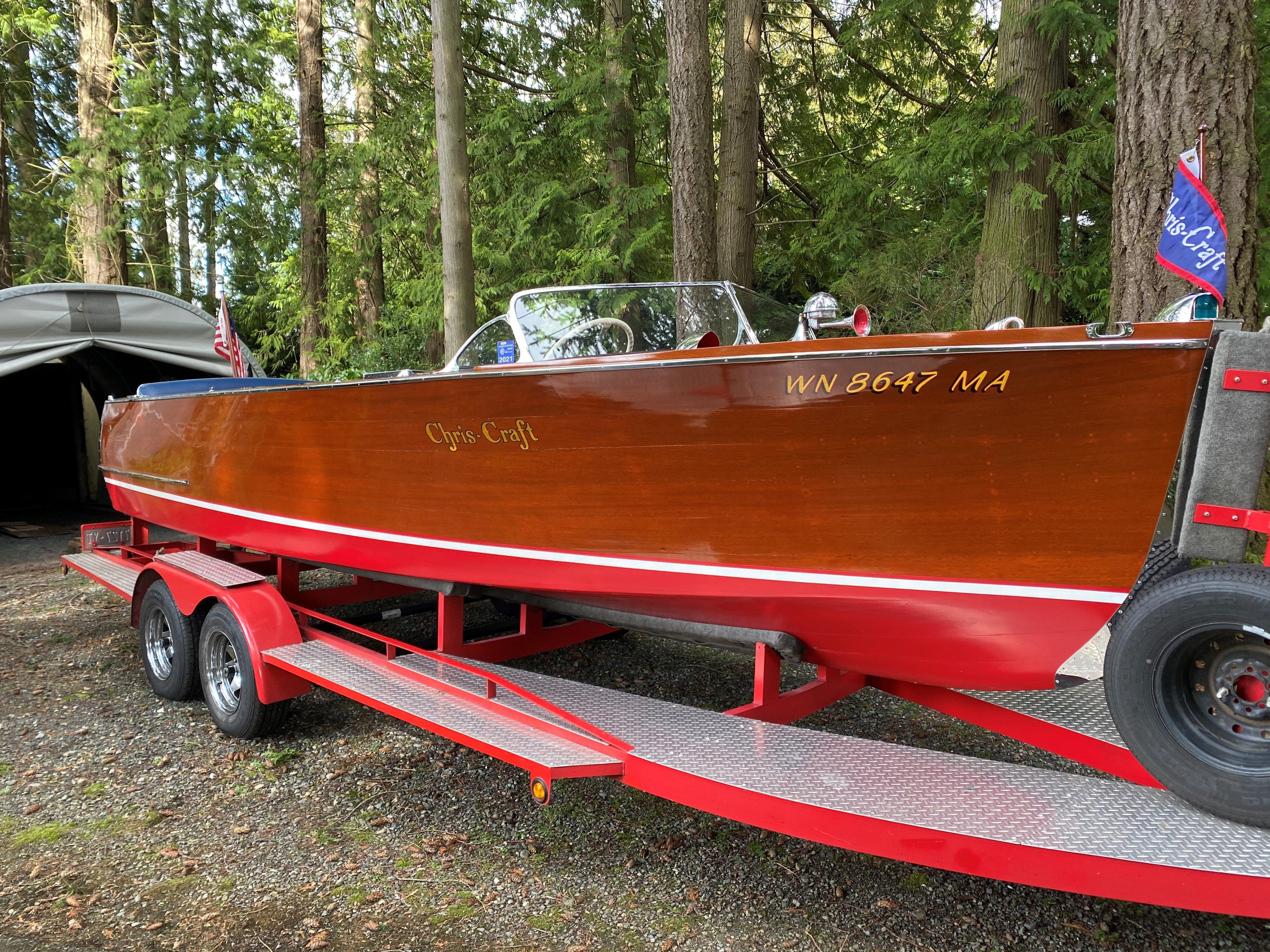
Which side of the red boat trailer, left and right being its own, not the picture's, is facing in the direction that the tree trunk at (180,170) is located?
back

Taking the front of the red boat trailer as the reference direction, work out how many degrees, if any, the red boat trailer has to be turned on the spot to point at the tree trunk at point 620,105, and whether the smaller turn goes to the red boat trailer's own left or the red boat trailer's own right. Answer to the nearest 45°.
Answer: approximately 135° to the red boat trailer's own left

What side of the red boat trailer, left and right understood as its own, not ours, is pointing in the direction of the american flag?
back

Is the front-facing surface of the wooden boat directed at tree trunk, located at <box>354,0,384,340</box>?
no

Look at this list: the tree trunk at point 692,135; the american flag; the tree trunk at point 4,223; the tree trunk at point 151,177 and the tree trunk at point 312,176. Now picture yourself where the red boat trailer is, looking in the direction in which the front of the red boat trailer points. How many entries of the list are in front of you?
0

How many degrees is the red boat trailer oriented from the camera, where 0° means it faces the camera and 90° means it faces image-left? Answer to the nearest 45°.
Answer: approximately 315°

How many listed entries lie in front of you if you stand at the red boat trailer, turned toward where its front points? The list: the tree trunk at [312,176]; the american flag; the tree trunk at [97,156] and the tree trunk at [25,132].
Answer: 0

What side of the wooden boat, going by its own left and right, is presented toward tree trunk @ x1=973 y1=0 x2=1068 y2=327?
left

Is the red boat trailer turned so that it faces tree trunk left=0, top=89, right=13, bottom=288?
no

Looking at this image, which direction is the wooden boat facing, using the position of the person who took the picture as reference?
facing the viewer and to the right of the viewer

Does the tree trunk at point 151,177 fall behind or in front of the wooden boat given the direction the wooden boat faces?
behind

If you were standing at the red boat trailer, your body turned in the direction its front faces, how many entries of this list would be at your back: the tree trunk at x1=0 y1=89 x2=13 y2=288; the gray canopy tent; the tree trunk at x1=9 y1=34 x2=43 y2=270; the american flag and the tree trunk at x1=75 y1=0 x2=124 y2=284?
5

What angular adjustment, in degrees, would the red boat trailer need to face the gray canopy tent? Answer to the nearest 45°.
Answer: approximately 180°

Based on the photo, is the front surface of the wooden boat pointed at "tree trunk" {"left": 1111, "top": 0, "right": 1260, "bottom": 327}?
no

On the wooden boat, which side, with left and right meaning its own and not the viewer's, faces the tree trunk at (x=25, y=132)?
back

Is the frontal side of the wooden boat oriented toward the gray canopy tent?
no
